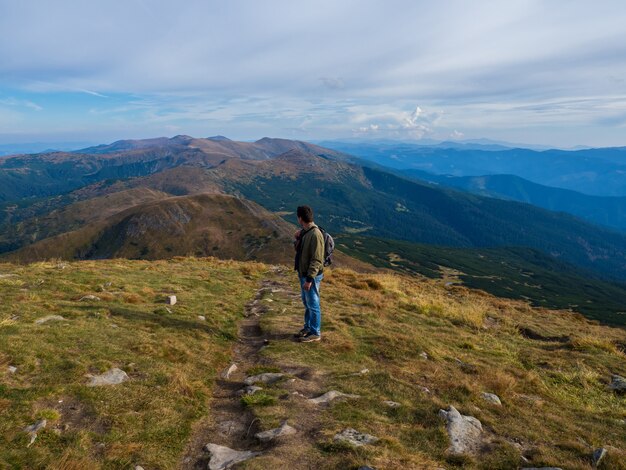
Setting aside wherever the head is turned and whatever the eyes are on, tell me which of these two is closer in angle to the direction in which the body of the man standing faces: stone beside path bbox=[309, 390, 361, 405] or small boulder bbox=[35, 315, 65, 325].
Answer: the small boulder

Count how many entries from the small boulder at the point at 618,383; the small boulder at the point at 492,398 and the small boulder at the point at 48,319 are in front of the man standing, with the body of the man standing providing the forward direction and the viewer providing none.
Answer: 1

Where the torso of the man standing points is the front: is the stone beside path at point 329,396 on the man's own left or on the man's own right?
on the man's own left

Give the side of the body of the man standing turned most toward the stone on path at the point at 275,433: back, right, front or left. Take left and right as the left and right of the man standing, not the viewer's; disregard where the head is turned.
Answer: left

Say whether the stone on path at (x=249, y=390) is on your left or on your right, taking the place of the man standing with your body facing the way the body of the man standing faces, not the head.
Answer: on your left

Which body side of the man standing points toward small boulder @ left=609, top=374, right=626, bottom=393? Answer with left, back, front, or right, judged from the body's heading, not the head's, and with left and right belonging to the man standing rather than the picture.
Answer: back

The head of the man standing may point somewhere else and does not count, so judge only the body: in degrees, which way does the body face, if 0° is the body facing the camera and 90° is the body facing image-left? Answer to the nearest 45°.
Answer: approximately 90°

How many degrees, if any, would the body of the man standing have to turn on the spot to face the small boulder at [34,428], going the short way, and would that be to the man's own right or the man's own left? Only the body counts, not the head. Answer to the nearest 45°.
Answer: approximately 45° to the man's own left

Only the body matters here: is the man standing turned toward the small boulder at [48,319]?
yes

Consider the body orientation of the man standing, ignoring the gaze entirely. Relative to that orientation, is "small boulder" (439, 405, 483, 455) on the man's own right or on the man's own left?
on the man's own left

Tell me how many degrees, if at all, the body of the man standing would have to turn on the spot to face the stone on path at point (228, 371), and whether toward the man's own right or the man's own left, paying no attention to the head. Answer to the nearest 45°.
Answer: approximately 45° to the man's own left
